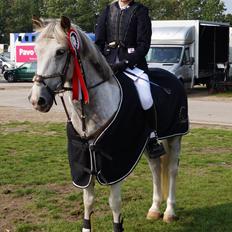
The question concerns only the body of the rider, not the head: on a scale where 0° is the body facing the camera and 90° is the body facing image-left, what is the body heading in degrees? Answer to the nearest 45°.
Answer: approximately 0°
